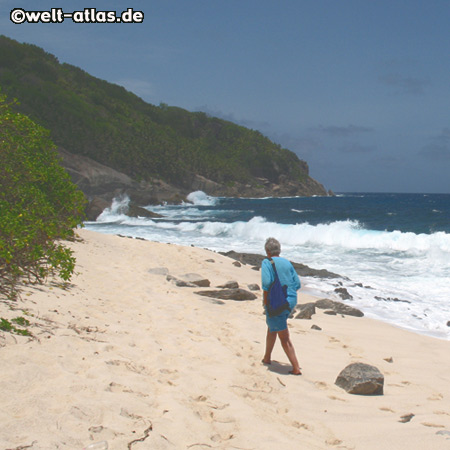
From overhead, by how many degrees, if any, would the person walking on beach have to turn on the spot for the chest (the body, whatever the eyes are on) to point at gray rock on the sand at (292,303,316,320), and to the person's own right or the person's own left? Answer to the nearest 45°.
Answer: approximately 45° to the person's own right

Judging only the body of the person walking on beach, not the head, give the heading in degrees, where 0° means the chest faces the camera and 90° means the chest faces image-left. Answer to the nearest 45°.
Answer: approximately 135°

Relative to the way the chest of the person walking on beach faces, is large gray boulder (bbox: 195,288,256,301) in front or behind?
in front

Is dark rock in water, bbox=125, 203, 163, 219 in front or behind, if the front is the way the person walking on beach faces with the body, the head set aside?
in front

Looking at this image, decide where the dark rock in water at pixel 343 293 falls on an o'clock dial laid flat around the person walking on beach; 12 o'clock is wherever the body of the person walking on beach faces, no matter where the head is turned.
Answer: The dark rock in water is roughly at 2 o'clock from the person walking on beach.
